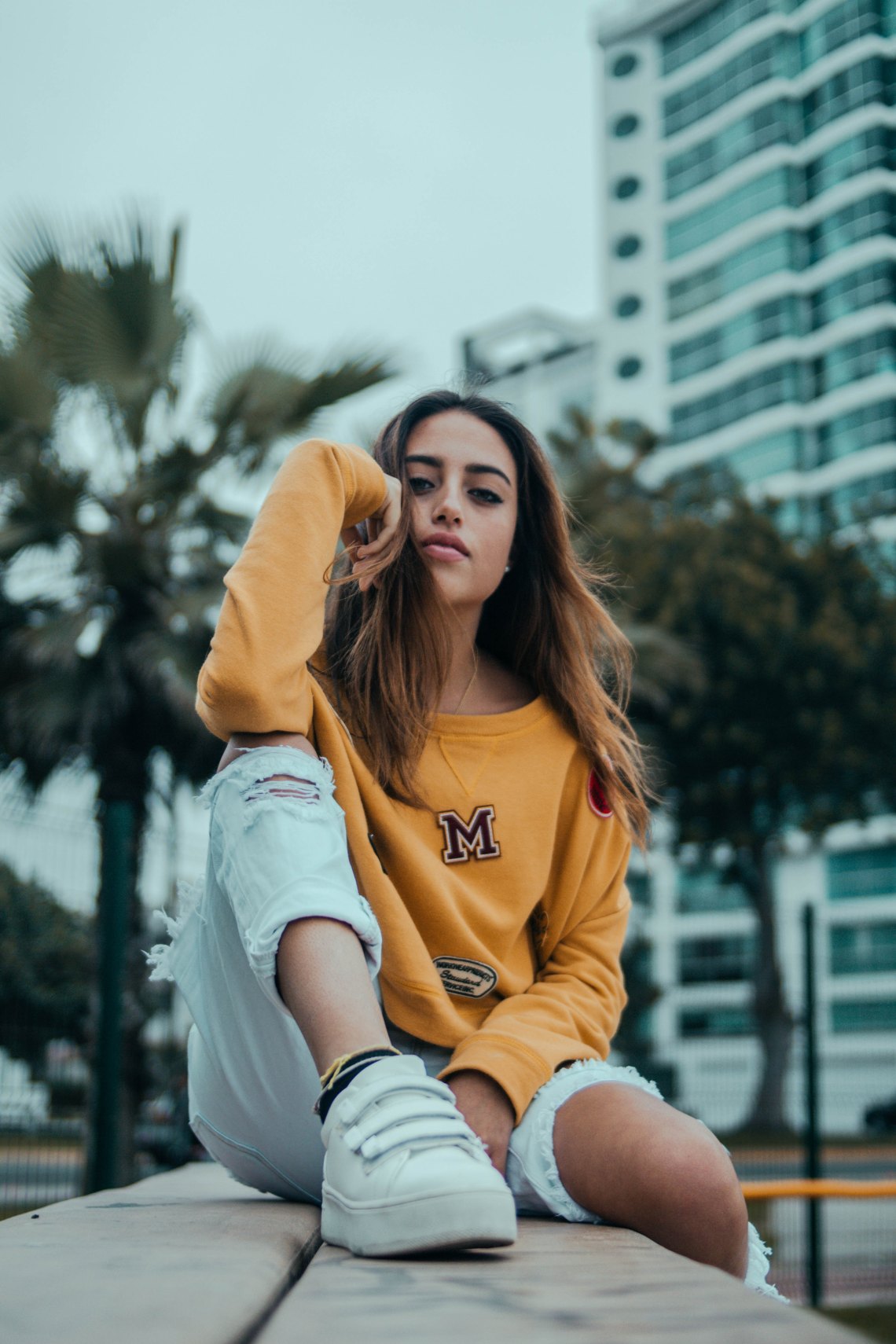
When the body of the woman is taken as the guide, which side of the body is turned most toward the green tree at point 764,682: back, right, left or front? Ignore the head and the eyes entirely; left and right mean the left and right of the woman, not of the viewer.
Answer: back

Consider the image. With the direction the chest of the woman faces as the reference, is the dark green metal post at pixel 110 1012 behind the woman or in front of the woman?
behind

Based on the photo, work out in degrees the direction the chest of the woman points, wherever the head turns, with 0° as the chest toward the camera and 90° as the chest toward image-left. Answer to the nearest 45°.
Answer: approximately 0°

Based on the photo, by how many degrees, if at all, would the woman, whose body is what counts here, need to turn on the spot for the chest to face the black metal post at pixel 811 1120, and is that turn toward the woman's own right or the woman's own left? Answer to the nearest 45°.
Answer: approximately 180°

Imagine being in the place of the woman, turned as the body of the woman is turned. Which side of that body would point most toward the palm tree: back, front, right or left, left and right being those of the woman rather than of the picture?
back
